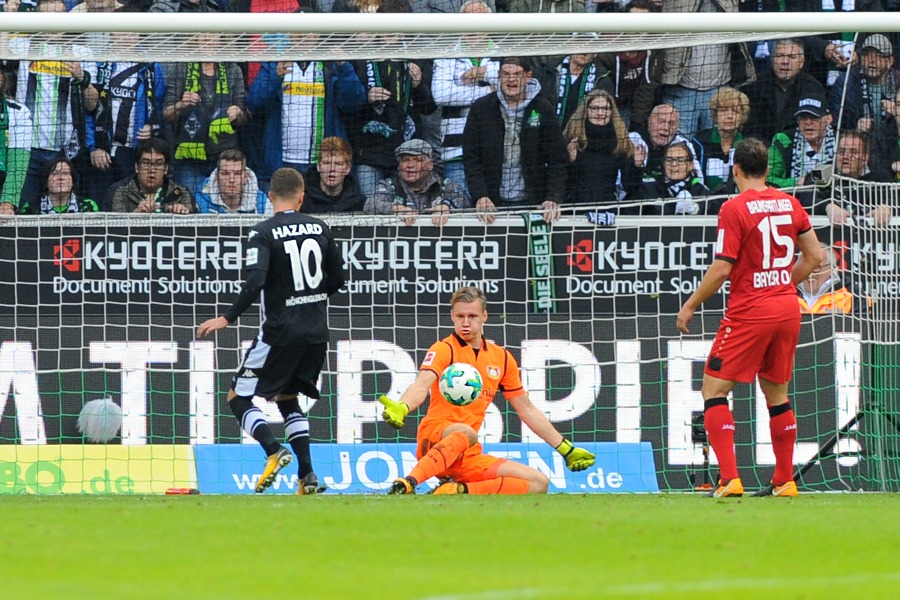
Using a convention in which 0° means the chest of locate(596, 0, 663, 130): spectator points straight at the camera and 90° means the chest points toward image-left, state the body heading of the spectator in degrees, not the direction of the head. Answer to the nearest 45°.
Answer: approximately 0°

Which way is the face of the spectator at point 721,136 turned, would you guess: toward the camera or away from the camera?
toward the camera

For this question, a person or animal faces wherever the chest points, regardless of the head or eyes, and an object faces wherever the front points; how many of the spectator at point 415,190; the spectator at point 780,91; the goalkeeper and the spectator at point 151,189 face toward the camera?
4

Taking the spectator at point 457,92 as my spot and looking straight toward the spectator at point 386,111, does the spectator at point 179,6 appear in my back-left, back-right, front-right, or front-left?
front-right

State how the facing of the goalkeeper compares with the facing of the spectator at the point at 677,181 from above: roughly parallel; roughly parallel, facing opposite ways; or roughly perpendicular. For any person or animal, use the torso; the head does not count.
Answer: roughly parallel

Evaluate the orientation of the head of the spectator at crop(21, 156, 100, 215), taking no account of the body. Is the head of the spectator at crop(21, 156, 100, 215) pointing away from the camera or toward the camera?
toward the camera

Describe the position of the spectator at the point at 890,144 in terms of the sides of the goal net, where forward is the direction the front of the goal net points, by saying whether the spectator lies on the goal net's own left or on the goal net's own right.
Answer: on the goal net's own left

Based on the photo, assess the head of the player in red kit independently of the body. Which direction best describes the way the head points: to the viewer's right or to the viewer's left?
to the viewer's left

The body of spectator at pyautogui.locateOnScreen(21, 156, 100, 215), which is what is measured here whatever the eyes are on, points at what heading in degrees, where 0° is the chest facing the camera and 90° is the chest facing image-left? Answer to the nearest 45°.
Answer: approximately 0°

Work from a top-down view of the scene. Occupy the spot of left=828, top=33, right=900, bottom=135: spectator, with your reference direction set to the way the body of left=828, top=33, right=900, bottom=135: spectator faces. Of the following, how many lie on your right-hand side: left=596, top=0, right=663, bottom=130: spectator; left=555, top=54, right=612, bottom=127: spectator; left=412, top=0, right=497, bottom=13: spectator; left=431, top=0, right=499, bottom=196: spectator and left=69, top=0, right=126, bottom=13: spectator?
5

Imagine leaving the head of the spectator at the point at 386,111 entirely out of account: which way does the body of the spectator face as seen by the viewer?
toward the camera

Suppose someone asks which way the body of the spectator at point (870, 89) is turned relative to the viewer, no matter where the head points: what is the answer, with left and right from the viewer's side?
facing the viewer

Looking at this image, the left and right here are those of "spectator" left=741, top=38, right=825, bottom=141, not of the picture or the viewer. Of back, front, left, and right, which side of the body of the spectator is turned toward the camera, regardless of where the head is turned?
front

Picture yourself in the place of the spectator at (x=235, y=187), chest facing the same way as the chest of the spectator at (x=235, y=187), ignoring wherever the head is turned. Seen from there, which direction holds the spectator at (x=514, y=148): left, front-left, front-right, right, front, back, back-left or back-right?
left

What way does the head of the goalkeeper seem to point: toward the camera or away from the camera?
toward the camera

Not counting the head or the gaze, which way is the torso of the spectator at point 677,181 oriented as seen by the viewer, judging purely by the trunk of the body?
toward the camera
